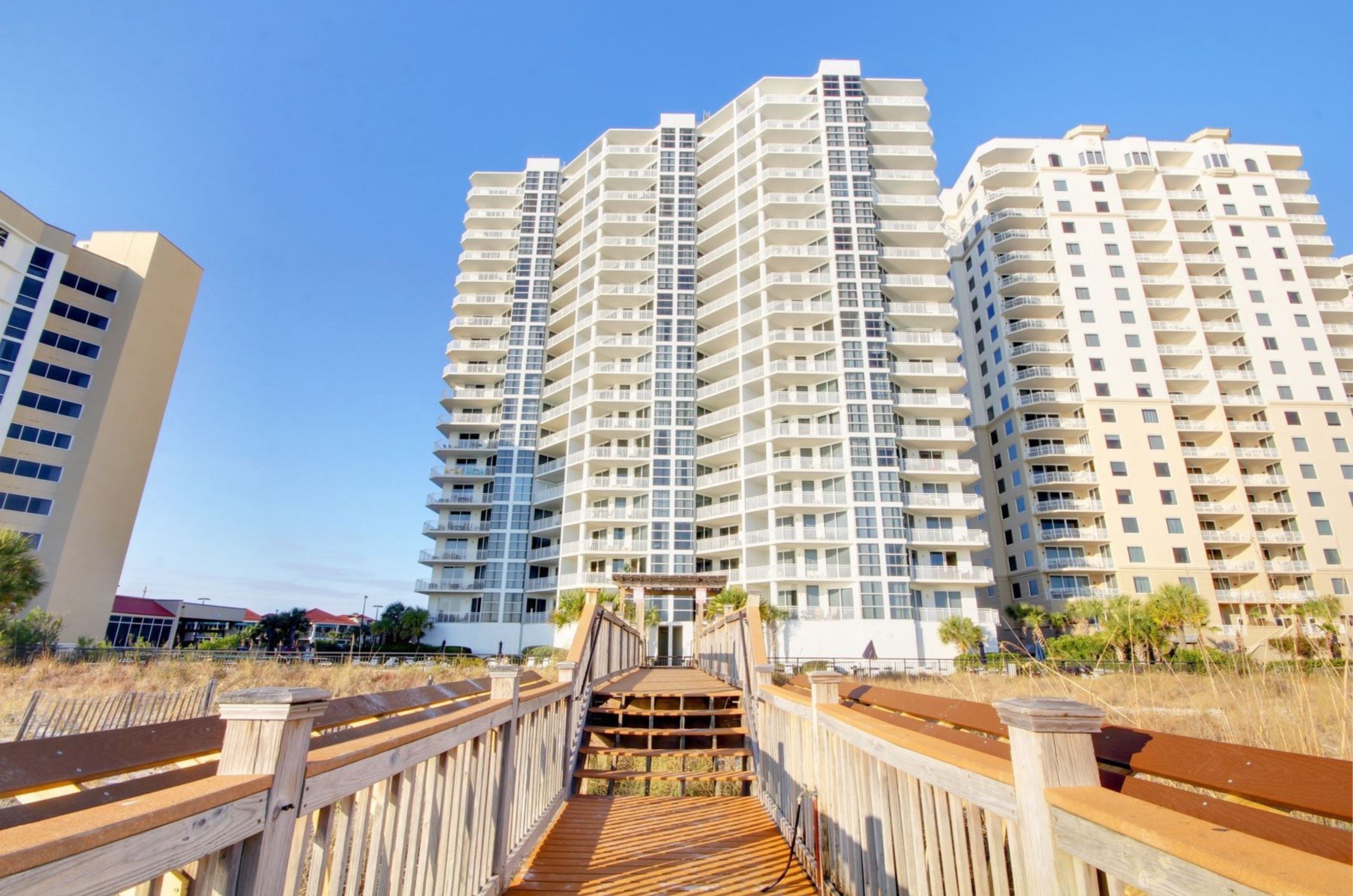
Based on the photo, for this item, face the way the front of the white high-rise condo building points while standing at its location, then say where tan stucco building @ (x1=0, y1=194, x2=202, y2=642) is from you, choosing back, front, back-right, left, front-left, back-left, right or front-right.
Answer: right

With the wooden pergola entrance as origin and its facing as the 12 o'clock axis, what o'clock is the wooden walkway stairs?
The wooden walkway stairs is roughly at 12 o'clock from the wooden pergola entrance.

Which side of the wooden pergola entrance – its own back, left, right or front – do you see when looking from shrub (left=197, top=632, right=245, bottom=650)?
right

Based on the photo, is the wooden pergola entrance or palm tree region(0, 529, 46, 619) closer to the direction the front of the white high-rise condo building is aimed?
the wooden pergola entrance

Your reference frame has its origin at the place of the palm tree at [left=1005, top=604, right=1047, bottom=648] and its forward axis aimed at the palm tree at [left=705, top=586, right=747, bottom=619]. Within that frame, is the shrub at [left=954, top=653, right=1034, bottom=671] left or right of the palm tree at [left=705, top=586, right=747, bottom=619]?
left

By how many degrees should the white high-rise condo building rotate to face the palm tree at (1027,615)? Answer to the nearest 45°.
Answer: approximately 90° to its left

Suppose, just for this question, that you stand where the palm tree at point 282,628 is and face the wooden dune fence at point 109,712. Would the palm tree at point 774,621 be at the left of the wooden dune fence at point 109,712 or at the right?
left

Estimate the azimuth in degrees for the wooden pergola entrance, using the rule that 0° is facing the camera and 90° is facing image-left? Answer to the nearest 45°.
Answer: approximately 0°

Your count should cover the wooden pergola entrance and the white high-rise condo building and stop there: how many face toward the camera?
2

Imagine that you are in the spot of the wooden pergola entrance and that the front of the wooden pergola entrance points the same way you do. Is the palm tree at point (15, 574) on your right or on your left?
on your right

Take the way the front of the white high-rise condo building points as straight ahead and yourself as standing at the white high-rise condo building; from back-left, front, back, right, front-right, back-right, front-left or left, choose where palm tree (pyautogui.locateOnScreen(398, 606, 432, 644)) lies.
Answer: right

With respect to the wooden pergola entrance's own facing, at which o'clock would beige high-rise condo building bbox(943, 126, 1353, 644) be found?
The beige high-rise condo building is roughly at 8 o'clock from the wooden pergola entrance.

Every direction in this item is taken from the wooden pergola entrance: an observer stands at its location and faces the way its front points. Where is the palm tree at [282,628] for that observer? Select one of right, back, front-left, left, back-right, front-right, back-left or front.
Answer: back-right
